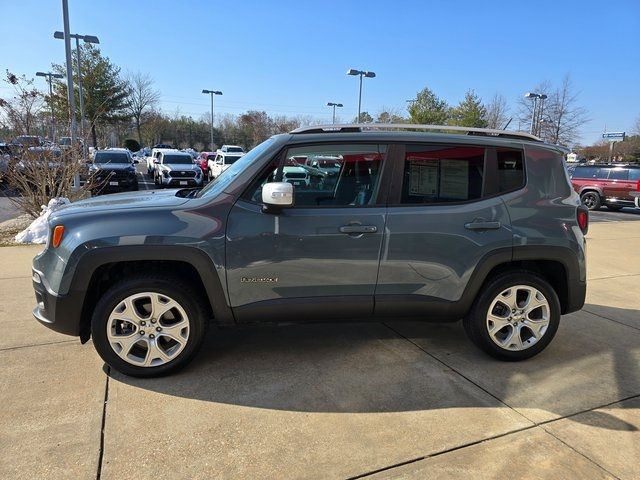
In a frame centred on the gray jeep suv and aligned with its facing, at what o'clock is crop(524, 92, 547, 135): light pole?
The light pole is roughly at 4 o'clock from the gray jeep suv.

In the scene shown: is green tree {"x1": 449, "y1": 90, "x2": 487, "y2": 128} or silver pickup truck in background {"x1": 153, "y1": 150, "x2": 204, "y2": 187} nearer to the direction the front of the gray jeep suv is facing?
the silver pickup truck in background

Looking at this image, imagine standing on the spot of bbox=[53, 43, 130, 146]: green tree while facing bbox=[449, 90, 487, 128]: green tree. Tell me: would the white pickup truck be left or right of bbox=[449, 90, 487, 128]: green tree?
right

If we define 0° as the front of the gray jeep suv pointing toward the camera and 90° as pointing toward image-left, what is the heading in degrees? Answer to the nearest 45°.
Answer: approximately 90°

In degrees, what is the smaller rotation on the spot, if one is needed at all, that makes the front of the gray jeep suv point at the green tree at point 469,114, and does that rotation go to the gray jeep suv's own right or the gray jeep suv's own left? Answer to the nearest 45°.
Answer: approximately 90° to the gray jeep suv's own right

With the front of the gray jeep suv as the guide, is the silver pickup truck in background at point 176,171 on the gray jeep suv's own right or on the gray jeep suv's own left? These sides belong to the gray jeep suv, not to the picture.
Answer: on the gray jeep suv's own right

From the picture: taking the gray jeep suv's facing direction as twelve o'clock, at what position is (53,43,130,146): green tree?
The green tree is roughly at 2 o'clock from the gray jeep suv.

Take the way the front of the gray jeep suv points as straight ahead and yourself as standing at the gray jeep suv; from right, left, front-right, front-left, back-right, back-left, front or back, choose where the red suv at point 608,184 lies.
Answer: back-right
